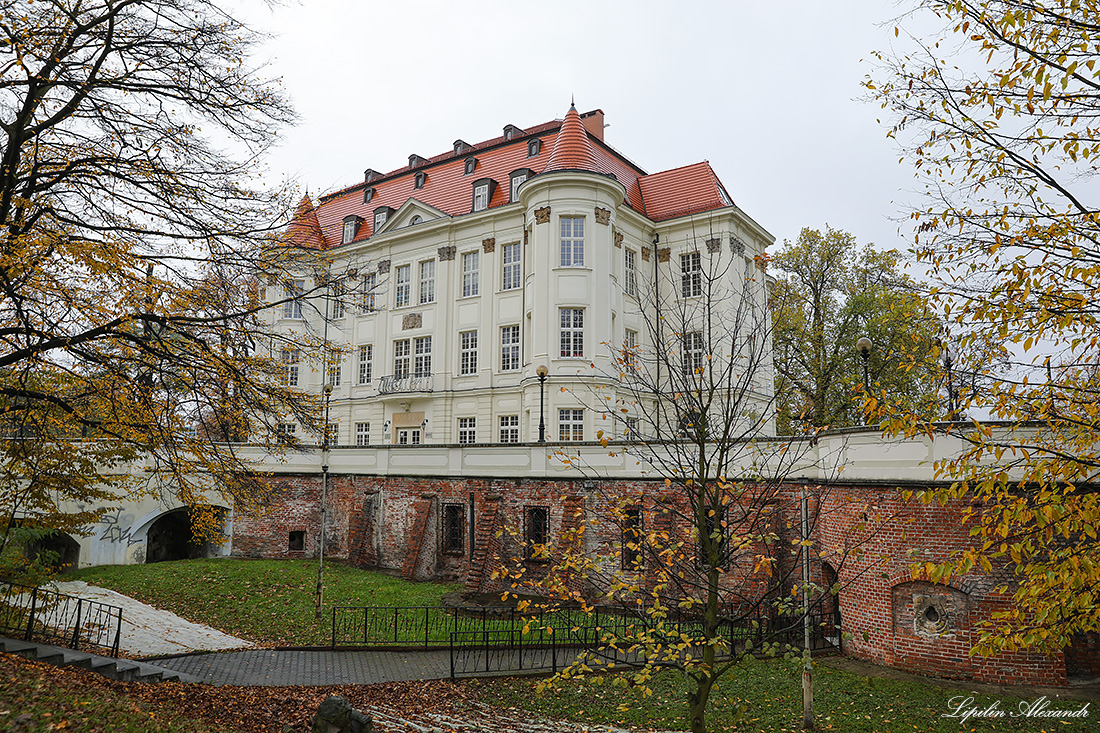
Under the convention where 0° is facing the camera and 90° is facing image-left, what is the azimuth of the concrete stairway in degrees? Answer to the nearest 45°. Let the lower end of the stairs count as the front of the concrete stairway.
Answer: approximately 270°
